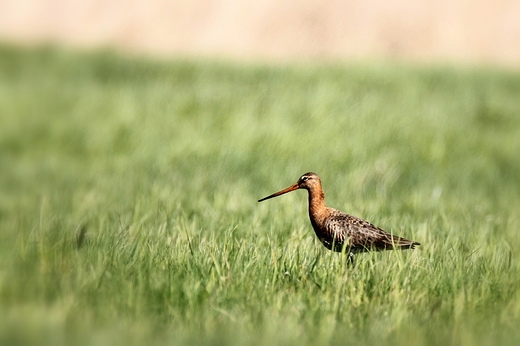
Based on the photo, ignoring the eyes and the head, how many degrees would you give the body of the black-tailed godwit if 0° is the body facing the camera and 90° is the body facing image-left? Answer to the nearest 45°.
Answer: approximately 90°
